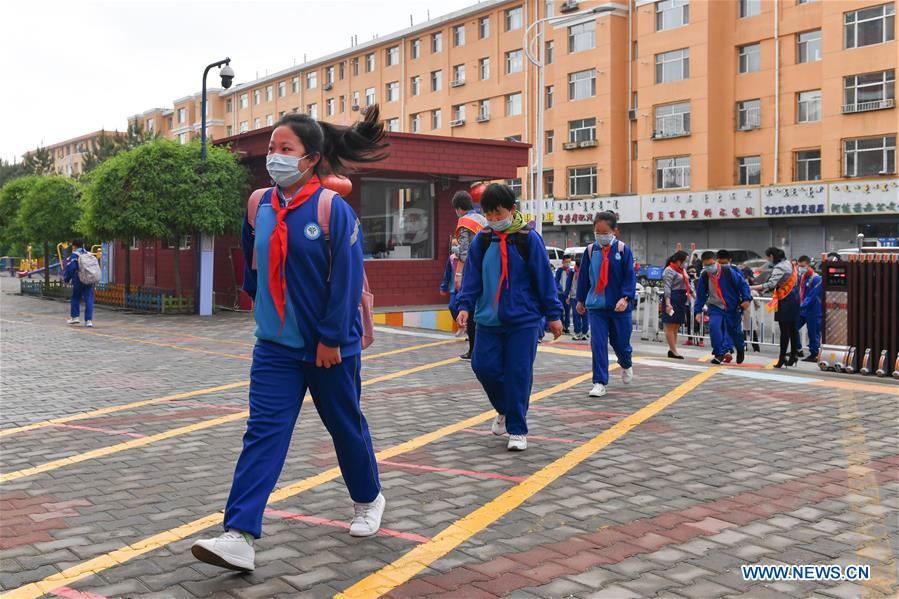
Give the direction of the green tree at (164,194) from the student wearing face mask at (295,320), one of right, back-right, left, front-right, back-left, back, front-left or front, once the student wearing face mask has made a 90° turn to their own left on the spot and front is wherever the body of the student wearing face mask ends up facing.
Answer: back-left

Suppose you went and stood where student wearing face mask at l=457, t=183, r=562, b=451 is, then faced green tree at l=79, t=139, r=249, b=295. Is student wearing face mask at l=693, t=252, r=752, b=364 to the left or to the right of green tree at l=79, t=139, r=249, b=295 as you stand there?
right

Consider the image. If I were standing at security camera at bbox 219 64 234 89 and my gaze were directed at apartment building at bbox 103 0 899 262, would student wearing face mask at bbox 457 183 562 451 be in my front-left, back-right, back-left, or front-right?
back-right

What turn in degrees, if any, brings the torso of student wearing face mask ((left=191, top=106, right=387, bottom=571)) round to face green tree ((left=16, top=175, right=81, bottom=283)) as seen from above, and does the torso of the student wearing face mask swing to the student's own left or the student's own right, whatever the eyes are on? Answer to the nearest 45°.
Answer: approximately 135° to the student's own right

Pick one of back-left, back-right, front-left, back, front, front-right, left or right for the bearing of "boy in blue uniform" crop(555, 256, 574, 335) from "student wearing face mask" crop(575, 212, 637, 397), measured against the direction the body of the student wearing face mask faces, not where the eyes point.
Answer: back

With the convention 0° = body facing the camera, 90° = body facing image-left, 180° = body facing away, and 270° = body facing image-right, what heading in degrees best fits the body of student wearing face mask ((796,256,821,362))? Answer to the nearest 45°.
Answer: approximately 45°

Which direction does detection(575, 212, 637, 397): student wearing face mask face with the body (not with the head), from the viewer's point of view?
toward the camera

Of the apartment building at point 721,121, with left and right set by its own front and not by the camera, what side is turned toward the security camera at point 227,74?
front

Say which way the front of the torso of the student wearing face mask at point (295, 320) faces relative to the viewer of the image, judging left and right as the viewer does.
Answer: facing the viewer and to the left of the viewer

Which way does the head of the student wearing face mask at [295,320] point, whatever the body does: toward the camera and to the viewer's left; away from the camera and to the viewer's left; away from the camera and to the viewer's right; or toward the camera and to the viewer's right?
toward the camera and to the viewer's left

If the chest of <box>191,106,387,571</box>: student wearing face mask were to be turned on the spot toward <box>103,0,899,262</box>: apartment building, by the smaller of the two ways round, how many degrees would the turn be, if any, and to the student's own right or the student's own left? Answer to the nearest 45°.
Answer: approximately 180°
